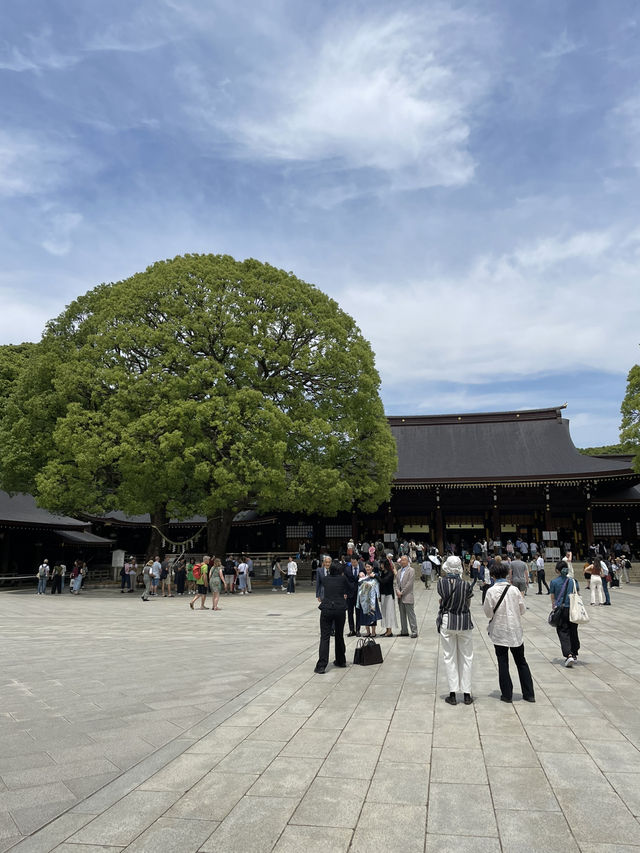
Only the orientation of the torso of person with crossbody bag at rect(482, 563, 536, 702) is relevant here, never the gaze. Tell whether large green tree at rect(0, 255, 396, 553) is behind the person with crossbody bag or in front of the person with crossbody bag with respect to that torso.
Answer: in front

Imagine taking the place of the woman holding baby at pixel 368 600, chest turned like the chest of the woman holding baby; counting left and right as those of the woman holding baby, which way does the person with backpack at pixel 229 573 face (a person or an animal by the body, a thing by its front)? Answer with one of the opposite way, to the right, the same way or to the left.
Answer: the opposite way

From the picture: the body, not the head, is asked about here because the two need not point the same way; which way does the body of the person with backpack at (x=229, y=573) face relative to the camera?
away from the camera

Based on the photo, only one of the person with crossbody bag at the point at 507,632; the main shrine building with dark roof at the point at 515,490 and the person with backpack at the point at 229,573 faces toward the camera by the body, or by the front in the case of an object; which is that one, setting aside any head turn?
the main shrine building with dark roof

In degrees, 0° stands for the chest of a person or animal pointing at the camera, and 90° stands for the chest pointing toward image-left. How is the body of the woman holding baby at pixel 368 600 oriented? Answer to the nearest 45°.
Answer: approximately 0°

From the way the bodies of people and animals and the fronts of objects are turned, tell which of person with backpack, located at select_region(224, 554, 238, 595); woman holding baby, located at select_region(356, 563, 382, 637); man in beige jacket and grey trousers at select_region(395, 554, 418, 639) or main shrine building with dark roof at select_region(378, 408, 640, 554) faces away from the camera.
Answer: the person with backpack

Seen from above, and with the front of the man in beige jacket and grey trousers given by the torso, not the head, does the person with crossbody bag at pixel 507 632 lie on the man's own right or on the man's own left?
on the man's own left

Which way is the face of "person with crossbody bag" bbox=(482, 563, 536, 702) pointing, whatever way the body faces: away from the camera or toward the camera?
away from the camera

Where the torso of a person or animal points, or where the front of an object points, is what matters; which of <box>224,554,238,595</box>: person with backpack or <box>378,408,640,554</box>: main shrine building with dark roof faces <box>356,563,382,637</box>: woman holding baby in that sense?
the main shrine building with dark roof

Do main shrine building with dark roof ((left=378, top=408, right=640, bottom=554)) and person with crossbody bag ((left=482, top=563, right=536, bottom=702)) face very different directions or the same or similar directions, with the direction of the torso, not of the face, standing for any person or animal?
very different directions

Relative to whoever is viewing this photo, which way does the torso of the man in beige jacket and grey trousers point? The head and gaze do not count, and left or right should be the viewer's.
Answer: facing the viewer and to the left of the viewer

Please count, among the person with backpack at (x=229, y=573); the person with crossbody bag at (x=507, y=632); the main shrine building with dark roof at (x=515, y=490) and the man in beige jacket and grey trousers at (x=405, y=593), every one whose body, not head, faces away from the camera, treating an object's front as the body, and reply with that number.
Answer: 2

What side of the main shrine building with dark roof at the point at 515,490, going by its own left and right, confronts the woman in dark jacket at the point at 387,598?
front

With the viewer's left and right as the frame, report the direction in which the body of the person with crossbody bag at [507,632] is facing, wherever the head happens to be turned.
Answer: facing away from the viewer

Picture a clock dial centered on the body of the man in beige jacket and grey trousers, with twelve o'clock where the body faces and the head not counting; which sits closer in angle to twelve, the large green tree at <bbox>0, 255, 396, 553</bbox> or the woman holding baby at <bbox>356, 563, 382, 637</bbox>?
the woman holding baby
